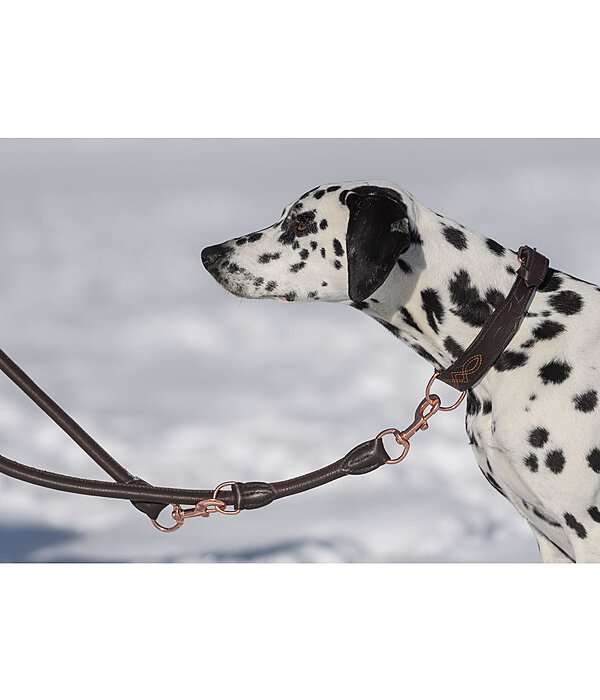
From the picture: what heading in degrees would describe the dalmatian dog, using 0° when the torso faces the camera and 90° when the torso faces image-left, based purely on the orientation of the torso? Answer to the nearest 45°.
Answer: approximately 90°
